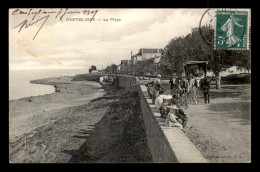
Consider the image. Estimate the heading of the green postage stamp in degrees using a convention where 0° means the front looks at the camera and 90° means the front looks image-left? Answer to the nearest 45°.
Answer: approximately 0°

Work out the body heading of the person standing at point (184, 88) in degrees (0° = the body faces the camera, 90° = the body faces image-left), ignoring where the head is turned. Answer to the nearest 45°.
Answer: approximately 0°

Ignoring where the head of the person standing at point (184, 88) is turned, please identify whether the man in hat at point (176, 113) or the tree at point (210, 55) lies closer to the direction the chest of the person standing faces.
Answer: the man in hat
